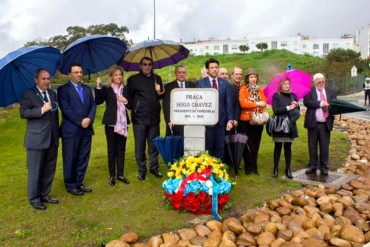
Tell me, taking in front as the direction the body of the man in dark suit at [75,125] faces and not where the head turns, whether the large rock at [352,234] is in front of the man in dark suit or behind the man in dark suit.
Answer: in front

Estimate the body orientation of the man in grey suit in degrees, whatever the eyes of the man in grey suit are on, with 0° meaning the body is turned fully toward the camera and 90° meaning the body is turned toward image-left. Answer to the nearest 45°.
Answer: approximately 315°

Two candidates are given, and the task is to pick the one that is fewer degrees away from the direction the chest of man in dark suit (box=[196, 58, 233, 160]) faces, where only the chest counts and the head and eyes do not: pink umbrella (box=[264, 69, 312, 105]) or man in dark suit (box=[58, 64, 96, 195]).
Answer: the man in dark suit

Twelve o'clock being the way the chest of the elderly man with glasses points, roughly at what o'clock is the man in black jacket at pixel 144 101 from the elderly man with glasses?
The man in black jacket is roughly at 2 o'clock from the elderly man with glasses.

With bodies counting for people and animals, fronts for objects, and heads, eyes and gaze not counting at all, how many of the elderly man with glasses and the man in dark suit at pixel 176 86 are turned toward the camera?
2

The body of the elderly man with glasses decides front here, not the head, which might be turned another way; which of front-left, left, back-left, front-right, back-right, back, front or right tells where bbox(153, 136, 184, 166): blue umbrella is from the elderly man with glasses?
front-right

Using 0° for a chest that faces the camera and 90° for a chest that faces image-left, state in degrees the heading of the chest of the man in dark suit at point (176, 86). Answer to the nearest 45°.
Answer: approximately 0°

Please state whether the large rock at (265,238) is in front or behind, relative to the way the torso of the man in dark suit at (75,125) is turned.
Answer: in front

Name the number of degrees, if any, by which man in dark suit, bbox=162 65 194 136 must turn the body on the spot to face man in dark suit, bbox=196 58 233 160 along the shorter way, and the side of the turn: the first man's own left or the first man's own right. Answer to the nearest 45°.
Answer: approximately 90° to the first man's own left

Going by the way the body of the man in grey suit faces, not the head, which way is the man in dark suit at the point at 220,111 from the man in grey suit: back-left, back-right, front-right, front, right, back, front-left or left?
front-left

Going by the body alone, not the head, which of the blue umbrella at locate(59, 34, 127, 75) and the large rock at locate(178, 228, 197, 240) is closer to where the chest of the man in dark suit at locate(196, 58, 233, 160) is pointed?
the large rock

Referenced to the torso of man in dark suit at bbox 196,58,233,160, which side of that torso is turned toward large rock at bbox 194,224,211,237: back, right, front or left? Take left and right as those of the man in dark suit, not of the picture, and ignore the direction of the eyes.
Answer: front

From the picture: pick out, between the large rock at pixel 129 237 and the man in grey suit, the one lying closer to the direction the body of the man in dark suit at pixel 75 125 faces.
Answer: the large rock
